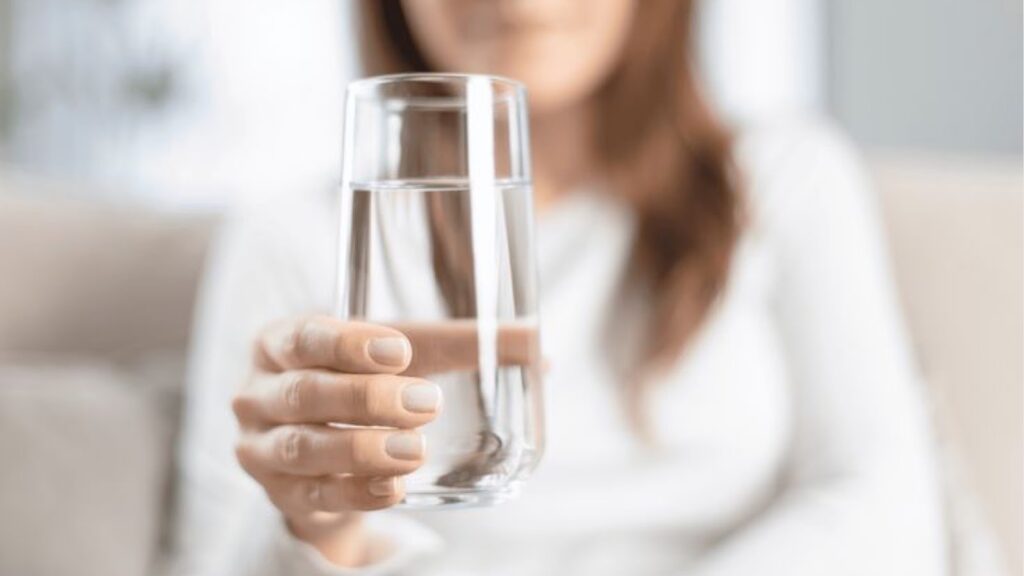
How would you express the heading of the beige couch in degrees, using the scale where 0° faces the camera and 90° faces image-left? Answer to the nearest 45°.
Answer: approximately 0°

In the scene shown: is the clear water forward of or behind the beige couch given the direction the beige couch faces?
forward
